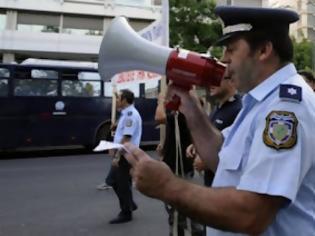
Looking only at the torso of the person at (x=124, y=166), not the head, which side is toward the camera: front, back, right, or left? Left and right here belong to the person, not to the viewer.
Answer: left

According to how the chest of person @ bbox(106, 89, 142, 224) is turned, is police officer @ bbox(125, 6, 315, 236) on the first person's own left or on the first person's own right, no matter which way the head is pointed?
on the first person's own left

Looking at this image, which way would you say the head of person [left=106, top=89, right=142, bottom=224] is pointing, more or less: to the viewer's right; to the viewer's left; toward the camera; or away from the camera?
to the viewer's left

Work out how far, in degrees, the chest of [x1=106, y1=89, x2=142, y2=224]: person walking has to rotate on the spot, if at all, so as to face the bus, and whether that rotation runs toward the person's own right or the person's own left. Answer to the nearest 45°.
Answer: approximately 90° to the person's own right

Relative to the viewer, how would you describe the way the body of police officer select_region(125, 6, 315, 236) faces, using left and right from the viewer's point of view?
facing to the left of the viewer

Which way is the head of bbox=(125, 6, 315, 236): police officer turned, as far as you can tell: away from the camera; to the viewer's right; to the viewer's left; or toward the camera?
to the viewer's left
